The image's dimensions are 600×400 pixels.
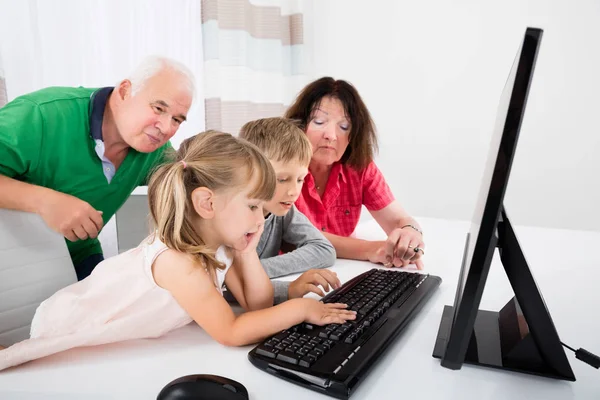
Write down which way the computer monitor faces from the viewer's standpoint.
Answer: facing to the left of the viewer

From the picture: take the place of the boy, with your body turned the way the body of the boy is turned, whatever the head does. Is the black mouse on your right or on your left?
on your right

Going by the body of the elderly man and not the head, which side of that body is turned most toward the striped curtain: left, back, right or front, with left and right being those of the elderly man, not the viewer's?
left

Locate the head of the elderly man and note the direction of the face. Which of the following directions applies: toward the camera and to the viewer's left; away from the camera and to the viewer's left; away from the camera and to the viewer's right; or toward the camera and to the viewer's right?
toward the camera and to the viewer's right

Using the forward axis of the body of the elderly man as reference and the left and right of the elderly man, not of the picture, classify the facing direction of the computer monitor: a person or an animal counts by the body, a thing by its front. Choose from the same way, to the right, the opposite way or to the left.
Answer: the opposite way

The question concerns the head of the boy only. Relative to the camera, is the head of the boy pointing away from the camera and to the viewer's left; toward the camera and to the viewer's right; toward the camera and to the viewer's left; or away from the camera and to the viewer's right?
toward the camera and to the viewer's right

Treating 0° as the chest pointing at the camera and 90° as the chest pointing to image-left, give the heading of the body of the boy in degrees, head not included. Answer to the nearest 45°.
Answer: approximately 315°
